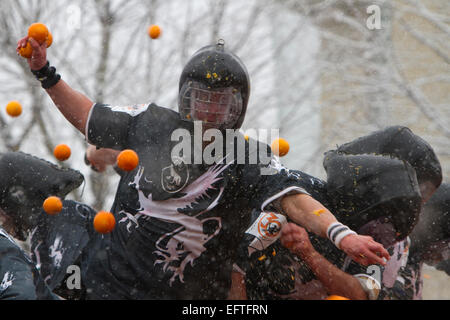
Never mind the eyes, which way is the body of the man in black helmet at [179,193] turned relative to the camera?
toward the camera

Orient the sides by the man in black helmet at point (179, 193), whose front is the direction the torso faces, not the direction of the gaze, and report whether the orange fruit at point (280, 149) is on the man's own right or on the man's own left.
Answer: on the man's own left

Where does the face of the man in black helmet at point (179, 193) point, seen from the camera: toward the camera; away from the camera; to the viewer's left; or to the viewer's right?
toward the camera

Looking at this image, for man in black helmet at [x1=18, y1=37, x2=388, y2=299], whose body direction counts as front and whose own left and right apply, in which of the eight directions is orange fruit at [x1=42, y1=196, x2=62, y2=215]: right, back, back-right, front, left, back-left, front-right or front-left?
right
